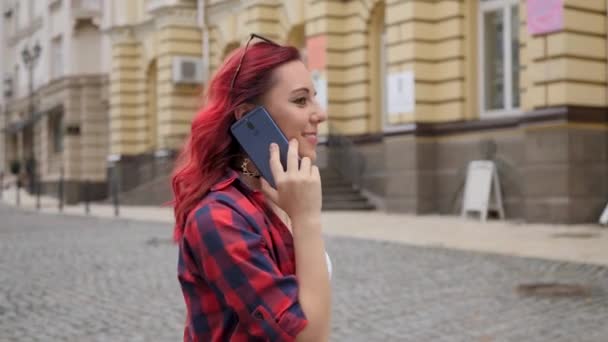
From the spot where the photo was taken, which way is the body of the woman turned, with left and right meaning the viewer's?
facing to the right of the viewer

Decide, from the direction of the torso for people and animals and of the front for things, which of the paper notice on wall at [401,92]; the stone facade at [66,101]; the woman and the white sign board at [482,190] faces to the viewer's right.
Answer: the woman

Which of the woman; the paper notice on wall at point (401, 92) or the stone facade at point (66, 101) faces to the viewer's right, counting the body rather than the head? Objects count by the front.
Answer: the woman

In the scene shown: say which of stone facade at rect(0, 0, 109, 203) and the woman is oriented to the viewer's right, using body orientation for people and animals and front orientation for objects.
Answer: the woman

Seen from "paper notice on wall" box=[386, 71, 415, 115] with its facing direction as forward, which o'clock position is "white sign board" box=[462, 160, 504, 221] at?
The white sign board is roughly at 9 o'clock from the paper notice on wall.

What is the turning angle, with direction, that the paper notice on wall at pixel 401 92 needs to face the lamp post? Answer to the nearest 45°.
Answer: approximately 90° to its right

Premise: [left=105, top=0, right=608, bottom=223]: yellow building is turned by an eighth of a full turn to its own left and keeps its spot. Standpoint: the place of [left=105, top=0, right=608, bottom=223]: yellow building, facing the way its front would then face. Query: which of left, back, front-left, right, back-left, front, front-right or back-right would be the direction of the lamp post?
back-right

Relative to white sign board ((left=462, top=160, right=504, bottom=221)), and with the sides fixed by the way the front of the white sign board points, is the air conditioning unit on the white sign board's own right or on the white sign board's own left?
on the white sign board's own right

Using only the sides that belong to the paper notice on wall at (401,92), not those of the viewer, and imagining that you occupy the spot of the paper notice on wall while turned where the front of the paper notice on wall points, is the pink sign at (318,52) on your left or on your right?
on your right

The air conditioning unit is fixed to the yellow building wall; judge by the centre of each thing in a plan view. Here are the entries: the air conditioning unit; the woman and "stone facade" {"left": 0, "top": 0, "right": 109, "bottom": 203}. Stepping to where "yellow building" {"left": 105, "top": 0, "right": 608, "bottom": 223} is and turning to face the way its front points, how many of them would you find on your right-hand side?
2

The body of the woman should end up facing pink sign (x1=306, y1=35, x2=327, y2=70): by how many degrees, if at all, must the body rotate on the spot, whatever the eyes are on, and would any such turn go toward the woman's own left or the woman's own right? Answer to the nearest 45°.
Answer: approximately 90° to the woman's own left

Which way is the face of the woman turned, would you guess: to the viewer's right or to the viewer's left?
to the viewer's right
